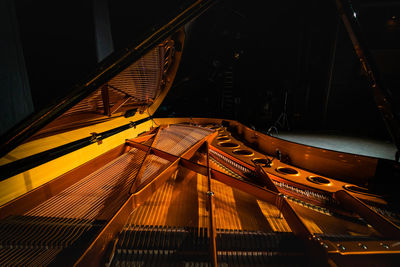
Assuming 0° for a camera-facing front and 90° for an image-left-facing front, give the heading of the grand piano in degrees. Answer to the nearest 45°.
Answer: approximately 0°
